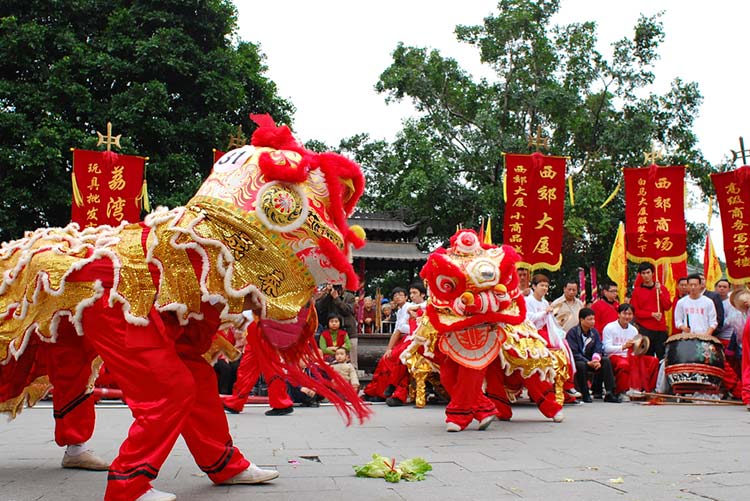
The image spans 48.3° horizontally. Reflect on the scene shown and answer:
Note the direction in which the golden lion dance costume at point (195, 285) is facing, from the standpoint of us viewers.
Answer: facing to the right of the viewer

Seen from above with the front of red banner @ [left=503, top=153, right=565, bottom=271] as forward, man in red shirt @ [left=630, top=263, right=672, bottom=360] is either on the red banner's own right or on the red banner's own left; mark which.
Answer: on the red banner's own left

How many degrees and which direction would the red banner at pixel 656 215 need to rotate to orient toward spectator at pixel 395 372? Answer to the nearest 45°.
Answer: approximately 45° to its right

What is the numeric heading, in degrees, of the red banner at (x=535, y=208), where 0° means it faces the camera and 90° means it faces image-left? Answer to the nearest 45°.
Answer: approximately 0°

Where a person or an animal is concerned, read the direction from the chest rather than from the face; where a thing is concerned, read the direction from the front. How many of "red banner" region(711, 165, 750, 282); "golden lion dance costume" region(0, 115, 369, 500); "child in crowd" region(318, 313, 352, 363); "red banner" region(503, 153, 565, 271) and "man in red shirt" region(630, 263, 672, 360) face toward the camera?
4
